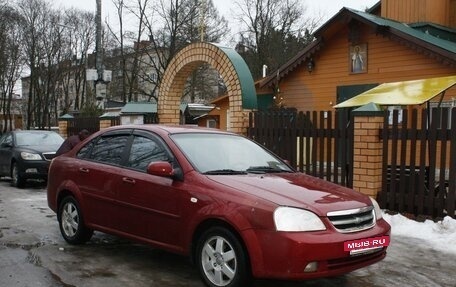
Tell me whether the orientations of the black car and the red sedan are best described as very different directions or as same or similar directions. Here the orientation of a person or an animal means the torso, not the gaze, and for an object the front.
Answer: same or similar directions

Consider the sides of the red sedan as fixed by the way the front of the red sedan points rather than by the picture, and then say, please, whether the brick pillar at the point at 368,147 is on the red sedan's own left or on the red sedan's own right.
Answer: on the red sedan's own left

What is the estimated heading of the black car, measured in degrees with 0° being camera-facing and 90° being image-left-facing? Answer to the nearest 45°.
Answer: approximately 315°

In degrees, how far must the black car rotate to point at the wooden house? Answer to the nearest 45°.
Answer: approximately 45° to its left

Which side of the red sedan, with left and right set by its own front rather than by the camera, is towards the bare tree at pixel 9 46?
back

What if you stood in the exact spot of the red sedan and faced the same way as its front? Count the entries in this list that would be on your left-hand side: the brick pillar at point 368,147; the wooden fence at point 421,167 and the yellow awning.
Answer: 3

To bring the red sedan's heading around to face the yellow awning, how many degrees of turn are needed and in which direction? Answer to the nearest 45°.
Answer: approximately 90° to its left

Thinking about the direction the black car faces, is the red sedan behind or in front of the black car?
in front

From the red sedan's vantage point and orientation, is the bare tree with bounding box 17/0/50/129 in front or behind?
behind

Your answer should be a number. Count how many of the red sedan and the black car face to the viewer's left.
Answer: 0

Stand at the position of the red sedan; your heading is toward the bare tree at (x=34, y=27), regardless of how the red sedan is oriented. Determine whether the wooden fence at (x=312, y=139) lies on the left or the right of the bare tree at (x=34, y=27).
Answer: right

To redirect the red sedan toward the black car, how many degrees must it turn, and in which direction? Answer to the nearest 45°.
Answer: approximately 180°

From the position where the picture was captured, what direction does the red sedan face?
facing the viewer and to the right of the viewer
